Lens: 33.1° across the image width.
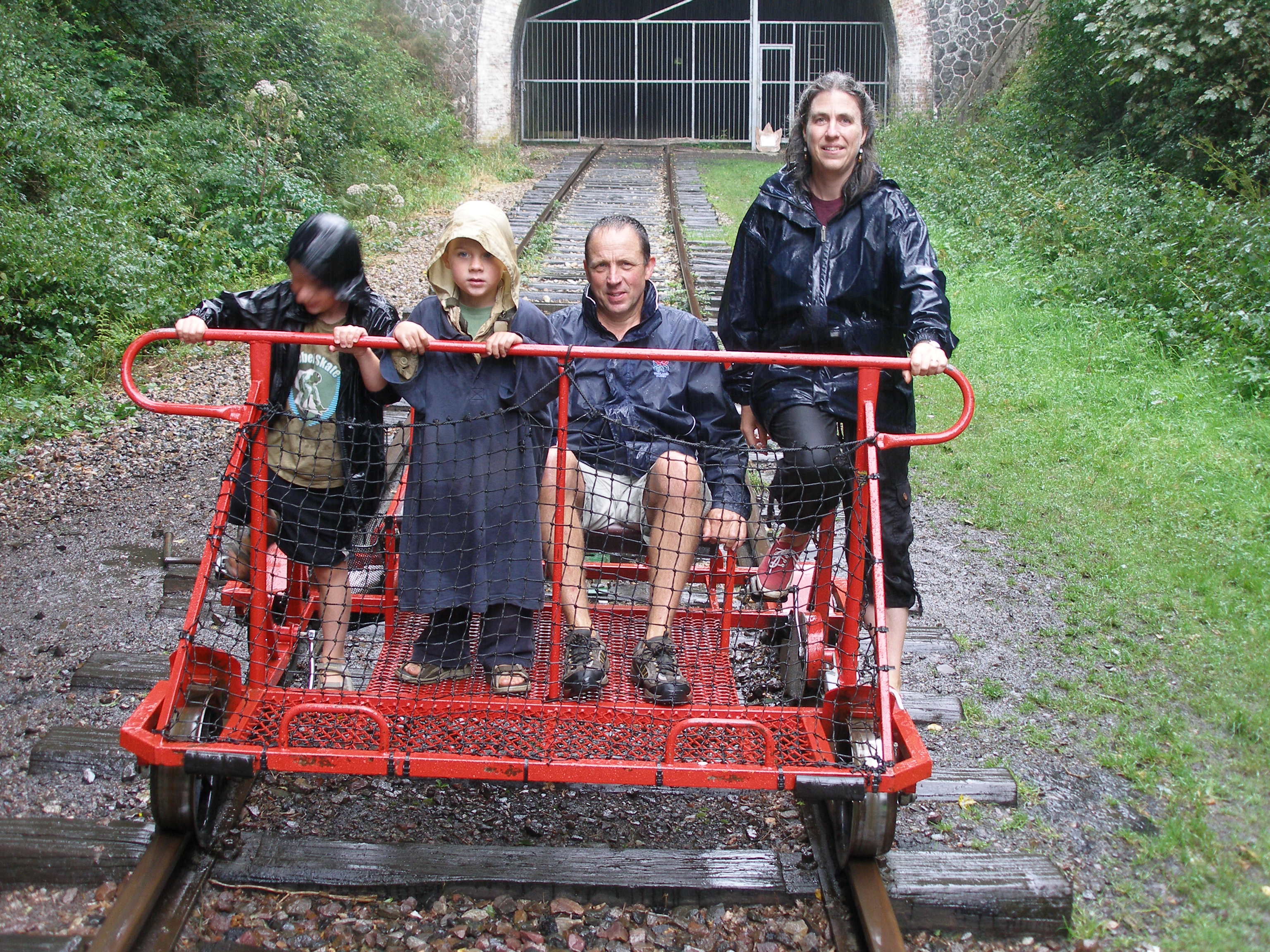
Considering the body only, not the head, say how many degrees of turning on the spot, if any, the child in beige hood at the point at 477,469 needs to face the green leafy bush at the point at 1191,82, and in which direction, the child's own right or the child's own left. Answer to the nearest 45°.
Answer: approximately 135° to the child's own left

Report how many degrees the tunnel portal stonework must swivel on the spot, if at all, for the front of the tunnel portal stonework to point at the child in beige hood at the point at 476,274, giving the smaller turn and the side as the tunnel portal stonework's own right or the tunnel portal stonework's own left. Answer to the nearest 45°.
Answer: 0° — it already faces them

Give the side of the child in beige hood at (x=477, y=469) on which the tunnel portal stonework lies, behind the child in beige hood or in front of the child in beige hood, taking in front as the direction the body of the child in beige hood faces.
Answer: behind

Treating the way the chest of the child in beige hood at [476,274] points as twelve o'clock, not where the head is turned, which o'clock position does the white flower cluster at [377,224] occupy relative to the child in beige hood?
The white flower cluster is roughly at 6 o'clock from the child in beige hood.
